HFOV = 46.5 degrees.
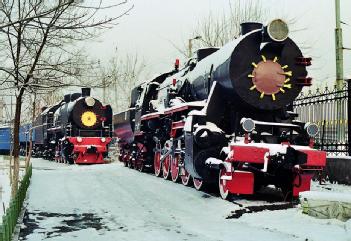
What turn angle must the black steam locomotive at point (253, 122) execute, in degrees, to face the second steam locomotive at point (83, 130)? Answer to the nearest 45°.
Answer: approximately 180°

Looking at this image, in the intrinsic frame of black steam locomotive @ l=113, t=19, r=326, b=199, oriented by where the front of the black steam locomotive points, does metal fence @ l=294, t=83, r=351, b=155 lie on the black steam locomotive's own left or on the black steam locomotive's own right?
on the black steam locomotive's own left

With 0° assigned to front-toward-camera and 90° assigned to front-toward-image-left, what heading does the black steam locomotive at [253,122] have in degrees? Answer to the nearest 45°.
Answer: approximately 315°

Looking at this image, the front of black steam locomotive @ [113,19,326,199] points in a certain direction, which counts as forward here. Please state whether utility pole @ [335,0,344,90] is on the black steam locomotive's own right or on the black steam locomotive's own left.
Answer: on the black steam locomotive's own left

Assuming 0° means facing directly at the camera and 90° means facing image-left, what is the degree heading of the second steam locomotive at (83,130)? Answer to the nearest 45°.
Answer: approximately 315°
